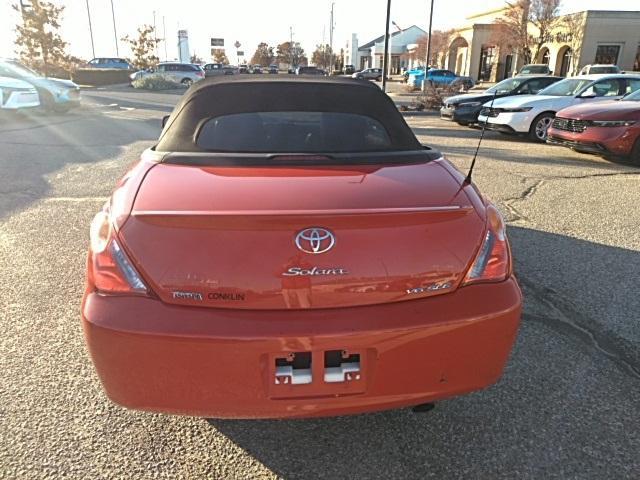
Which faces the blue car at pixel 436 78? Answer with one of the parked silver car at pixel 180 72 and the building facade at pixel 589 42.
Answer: the building facade

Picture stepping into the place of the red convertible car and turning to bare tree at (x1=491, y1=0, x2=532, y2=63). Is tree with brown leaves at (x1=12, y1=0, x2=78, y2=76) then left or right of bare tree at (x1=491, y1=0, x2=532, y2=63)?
left

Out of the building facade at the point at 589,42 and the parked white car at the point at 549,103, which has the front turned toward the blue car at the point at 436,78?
the building facade

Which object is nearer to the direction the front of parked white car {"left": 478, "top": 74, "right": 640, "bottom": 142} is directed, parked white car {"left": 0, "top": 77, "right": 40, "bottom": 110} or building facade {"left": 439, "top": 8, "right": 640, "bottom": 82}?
the parked white car

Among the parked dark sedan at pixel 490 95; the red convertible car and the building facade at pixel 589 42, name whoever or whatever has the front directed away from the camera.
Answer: the red convertible car

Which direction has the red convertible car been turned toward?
away from the camera

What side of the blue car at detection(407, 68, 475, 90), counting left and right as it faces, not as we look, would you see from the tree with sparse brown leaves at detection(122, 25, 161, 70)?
back

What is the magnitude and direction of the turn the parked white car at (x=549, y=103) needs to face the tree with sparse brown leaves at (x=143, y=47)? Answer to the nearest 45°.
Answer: approximately 90° to its right

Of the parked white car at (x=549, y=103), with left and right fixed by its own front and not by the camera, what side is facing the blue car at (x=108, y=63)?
right

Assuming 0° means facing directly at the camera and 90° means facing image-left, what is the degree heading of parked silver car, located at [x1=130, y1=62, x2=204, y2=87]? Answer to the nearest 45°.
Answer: approximately 90°

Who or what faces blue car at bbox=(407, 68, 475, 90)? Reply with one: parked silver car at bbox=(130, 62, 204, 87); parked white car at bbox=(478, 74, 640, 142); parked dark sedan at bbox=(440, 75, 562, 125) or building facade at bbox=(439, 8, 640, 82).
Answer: the building facade
